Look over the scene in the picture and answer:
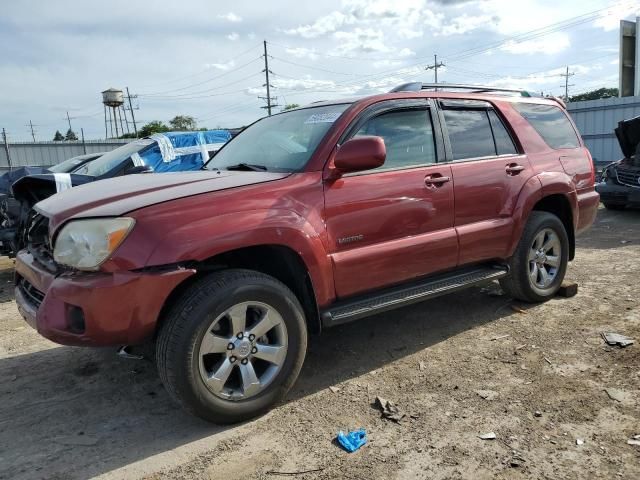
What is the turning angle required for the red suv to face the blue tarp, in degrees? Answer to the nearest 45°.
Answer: approximately 135° to its right

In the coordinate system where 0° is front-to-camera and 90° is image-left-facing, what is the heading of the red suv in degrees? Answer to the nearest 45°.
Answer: approximately 45°
